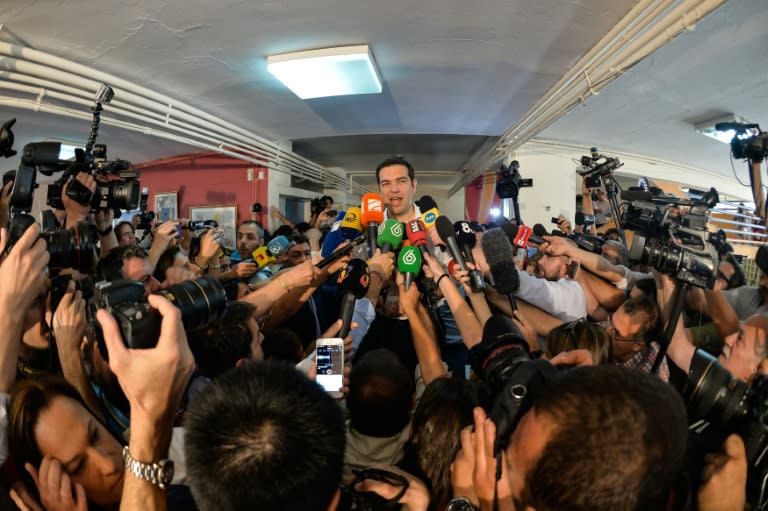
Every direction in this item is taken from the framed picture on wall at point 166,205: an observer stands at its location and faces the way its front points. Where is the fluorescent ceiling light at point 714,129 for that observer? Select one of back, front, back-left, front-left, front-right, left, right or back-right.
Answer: front-left

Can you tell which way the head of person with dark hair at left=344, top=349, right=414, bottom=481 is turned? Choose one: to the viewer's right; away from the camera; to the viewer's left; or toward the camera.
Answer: away from the camera

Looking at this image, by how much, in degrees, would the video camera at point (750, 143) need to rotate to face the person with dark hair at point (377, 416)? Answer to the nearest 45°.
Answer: approximately 90° to its left

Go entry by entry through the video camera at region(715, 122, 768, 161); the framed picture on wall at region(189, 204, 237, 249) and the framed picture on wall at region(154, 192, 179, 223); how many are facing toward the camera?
2

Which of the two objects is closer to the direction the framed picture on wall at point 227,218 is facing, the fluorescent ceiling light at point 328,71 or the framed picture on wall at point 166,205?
the fluorescent ceiling light

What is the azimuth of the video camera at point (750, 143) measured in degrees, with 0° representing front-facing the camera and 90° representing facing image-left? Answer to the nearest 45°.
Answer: approximately 90°

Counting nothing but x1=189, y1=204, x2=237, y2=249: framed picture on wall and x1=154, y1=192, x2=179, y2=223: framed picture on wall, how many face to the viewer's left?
0

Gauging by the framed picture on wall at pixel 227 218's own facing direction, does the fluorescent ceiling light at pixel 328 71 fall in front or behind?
in front

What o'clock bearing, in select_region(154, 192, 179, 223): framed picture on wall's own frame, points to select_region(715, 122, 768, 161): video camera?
The video camera is roughly at 11 o'clock from the framed picture on wall.
